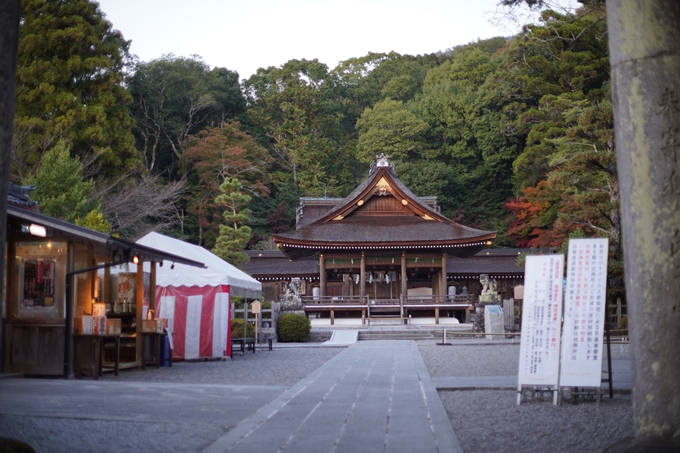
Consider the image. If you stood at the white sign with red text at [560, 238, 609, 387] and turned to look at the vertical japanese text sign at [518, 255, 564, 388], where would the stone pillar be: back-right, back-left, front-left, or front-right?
back-left

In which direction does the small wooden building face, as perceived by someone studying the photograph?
facing to the right of the viewer

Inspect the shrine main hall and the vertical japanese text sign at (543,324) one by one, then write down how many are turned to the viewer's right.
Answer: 0

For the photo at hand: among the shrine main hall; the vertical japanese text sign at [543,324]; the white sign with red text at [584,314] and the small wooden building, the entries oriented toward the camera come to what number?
3

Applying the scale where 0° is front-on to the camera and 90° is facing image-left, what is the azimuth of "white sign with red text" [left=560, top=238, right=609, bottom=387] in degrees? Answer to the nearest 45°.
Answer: approximately 0°

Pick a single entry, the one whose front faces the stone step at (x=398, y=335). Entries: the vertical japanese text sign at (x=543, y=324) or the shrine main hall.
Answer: the shrine main hall

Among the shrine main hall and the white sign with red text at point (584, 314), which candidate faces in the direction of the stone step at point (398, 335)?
the shrine main hall

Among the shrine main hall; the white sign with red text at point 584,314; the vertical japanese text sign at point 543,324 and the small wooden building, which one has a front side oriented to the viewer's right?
the small wooden building
